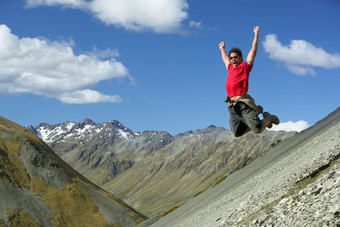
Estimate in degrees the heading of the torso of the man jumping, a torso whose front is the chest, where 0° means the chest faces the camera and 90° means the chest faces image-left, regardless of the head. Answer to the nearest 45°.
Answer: approximately 45°
